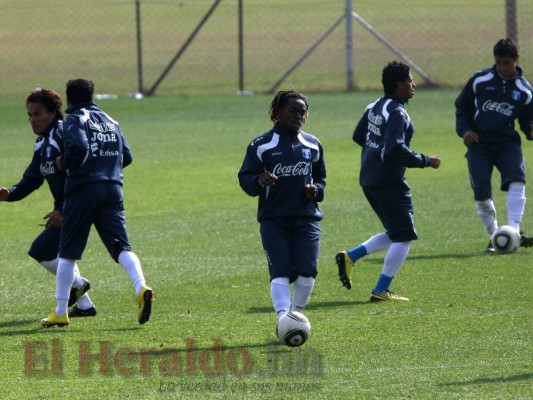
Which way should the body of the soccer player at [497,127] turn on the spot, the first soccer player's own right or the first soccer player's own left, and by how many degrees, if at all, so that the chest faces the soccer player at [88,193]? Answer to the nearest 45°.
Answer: approximately 45° to the first soccer player's own right

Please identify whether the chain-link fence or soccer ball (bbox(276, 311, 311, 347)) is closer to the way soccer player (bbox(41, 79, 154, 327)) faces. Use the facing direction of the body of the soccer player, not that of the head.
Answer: the chain-link fence

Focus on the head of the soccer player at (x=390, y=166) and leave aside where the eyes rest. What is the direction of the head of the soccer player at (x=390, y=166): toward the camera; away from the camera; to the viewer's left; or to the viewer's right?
to the viewer's right

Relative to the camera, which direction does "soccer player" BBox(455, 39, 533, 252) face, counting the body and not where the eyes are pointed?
toward the camera

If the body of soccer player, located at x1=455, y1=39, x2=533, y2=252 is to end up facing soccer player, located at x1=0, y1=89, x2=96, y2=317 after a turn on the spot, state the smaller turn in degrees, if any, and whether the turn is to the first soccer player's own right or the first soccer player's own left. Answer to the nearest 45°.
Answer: approximately 45° to the first soccer player's own right

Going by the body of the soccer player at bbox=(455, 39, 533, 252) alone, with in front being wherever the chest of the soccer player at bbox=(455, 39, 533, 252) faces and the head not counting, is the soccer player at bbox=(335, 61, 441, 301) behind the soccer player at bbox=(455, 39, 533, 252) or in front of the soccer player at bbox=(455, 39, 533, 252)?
in front

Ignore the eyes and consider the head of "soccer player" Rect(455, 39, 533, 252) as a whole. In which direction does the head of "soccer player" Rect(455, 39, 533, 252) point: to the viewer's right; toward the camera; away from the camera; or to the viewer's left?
toward the camera

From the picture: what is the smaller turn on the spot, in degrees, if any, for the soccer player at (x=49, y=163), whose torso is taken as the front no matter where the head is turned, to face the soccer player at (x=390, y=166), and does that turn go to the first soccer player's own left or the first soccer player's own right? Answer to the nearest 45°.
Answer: approximately 135° to the first soccer player's own left

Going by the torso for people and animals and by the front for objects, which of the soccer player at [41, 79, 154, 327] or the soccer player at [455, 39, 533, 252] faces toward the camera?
the soccer player at [455, 39, 533, 252]

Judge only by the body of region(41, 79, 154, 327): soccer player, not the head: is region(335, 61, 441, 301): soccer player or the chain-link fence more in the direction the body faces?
the chain-link fence

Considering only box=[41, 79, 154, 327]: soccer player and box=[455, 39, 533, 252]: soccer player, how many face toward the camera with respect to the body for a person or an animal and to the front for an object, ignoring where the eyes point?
1

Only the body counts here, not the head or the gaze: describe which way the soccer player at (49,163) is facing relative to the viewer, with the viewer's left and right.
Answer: facing the viewer and to the left of the viewer
